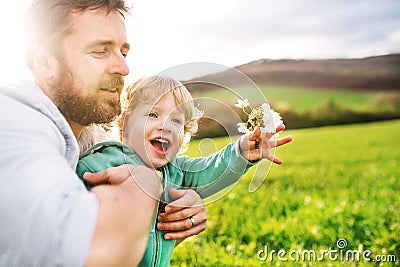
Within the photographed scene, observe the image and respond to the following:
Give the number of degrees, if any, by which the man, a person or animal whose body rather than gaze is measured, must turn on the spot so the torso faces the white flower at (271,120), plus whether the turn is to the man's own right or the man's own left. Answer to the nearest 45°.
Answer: approximately 45° to the man's own left

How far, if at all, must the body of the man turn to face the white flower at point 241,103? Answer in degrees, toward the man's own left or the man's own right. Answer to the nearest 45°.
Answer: approximately 45° to the man's own left

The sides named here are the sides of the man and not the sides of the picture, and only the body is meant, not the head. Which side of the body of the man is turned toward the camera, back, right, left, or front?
right

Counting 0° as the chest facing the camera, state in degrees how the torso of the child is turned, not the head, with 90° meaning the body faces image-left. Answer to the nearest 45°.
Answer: approximately 315°
